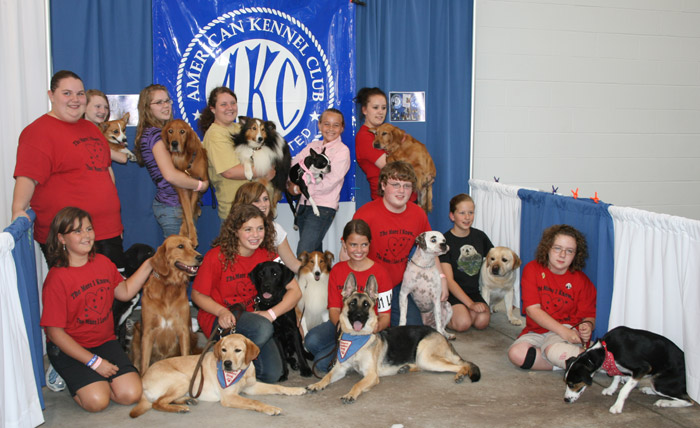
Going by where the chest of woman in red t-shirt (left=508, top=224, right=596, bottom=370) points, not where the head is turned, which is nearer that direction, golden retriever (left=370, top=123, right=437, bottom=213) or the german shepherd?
the german shepherd

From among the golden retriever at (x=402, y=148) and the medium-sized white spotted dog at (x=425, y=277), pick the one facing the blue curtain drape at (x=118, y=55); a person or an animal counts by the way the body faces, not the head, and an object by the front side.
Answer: the golden retriever

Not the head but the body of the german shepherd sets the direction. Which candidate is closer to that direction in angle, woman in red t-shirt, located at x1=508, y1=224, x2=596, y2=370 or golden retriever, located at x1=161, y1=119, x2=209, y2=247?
the golden retriever

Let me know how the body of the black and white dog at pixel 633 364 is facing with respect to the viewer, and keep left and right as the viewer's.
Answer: facing to the left of the viewer

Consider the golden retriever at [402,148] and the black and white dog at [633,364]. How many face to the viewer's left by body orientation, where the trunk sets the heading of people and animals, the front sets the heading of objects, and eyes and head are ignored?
2

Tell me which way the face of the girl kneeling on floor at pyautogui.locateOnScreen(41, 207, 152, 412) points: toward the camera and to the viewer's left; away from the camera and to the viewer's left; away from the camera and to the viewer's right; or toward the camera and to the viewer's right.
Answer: toward the camera and to the viewer's right

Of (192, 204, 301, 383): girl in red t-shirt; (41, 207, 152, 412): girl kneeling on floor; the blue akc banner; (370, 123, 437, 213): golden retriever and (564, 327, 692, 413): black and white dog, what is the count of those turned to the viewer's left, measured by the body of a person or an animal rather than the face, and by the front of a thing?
2

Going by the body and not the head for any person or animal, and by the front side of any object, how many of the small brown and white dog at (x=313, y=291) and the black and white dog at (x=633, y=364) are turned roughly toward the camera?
1

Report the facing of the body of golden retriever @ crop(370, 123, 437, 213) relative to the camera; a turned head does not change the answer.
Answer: to the viewer's left

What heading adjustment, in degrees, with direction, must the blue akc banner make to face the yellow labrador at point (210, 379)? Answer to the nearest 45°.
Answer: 0° — it already faces it

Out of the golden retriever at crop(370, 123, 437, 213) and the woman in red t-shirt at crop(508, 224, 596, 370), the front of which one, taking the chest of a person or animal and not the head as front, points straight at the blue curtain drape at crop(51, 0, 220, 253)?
the golden retriever
